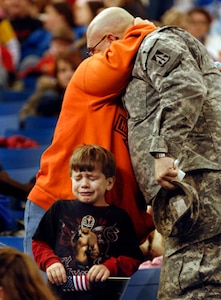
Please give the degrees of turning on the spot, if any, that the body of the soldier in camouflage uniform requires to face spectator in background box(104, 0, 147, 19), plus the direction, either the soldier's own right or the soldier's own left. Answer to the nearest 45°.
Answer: approximately 90° to the soldier's own right

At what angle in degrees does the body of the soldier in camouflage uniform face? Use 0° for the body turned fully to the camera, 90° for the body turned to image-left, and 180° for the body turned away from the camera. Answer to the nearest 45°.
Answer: approximately 90°

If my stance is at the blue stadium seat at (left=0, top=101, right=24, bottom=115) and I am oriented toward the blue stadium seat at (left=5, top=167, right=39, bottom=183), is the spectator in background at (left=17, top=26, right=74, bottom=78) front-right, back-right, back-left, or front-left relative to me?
back-left
